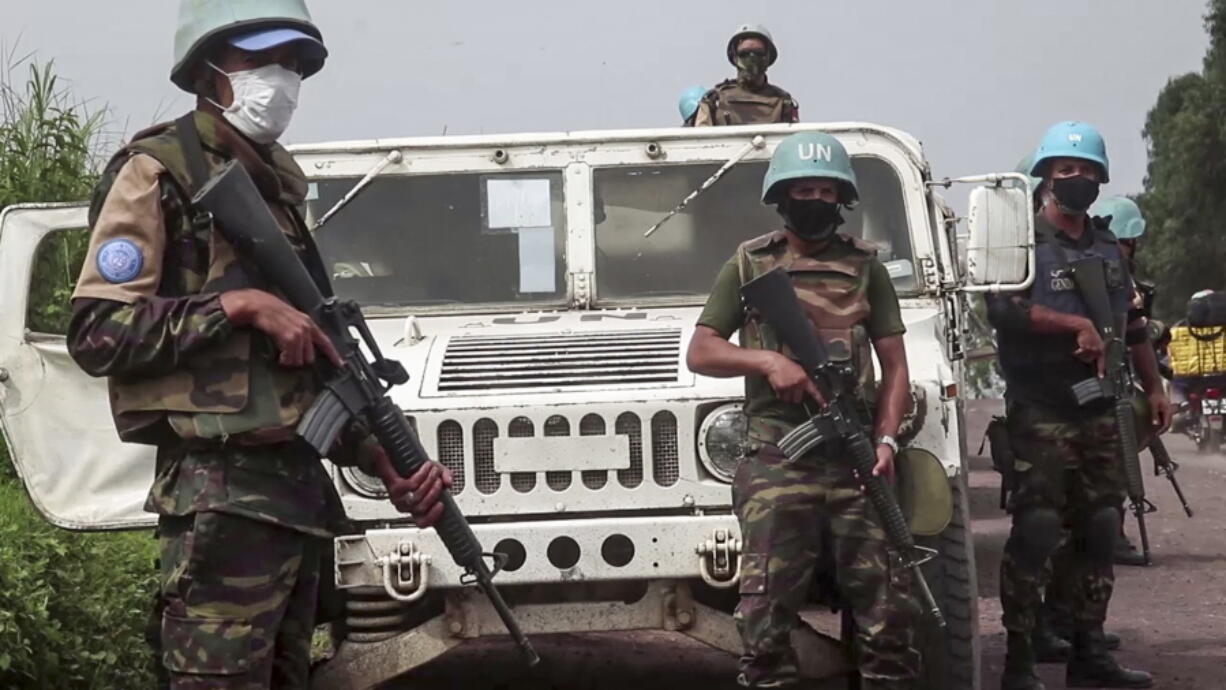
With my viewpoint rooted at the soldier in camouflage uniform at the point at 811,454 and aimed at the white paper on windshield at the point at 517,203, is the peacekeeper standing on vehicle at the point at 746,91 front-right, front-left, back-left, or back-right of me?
front-right

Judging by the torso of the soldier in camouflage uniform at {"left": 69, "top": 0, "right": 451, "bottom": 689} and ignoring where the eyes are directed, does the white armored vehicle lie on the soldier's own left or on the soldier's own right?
on the soldier's own left

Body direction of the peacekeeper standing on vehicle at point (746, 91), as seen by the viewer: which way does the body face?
toward the camera

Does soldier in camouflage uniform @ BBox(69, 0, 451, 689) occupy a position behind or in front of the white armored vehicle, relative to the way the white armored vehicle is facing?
in front

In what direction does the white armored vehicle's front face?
toward the camera

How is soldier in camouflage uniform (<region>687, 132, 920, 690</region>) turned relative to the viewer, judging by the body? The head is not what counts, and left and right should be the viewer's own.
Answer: facing the viewer

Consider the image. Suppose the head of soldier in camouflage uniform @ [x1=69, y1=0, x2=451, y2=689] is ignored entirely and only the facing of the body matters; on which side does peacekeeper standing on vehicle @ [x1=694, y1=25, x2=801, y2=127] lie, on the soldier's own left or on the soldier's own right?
on the soldier's own left

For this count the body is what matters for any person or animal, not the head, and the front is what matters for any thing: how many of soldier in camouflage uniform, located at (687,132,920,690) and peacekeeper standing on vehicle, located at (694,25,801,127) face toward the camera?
2
